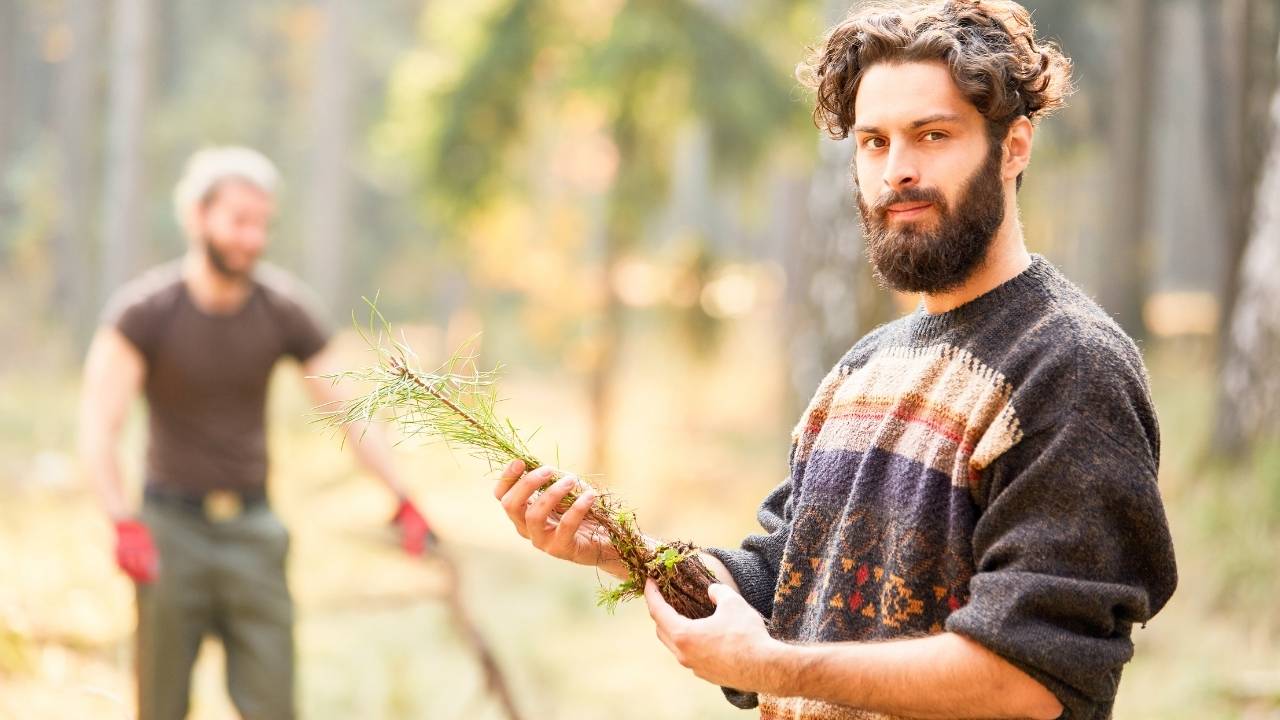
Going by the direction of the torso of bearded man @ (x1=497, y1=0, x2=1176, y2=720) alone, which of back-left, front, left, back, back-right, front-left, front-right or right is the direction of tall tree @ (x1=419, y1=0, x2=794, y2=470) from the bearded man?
back-right

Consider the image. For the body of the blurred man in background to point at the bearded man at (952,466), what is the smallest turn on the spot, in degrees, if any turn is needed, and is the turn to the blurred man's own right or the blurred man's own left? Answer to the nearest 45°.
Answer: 0° — they already face them

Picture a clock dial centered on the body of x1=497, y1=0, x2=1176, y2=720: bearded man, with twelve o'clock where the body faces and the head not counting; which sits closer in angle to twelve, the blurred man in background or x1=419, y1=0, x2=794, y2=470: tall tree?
the blurred man in background

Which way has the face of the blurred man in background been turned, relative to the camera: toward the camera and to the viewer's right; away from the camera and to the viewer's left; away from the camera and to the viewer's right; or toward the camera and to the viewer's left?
toward the camera and to the viewer's right

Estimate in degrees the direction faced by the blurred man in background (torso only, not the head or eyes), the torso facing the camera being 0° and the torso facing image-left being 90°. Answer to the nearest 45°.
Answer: approximately 0°

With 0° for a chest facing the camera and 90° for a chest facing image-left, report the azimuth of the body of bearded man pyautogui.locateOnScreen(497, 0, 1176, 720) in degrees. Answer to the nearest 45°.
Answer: approximately 45°

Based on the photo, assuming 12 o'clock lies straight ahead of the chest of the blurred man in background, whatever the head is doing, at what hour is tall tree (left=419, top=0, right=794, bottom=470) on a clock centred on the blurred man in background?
The tall tree is roughly at 7 o'clock from the blurred man in background.

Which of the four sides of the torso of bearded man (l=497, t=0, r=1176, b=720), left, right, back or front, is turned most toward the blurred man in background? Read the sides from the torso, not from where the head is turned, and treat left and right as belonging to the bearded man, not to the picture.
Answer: right

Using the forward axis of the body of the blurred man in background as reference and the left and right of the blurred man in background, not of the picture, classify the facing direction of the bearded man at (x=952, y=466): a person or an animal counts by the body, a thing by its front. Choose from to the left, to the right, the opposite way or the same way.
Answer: to the right
